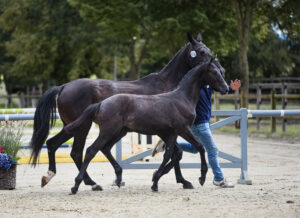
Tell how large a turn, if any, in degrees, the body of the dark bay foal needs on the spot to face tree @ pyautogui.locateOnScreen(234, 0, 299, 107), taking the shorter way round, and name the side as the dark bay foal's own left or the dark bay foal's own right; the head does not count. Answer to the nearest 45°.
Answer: approximately 90° to the dark bay foal's own left

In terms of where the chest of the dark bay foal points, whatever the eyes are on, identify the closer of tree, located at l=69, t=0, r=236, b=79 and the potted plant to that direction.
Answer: the tree

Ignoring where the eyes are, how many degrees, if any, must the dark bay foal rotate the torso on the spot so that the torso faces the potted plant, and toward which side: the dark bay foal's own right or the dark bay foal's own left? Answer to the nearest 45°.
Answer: approximately 180°

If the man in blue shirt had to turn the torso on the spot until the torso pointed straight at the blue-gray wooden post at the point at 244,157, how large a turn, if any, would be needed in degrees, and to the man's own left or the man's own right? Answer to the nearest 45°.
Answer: approximately 45° to the man's own left

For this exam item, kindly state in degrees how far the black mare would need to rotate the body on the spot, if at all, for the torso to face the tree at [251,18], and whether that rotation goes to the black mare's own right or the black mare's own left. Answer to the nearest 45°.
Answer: approximately 45° to the black mare's own left

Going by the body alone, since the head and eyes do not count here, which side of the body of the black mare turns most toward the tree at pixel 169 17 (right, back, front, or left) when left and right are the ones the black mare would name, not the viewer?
left

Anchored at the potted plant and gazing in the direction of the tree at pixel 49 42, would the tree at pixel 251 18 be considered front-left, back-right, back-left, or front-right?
front-right

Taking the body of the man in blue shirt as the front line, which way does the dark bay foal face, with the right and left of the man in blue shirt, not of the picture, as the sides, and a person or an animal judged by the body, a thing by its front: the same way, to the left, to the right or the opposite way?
the same way

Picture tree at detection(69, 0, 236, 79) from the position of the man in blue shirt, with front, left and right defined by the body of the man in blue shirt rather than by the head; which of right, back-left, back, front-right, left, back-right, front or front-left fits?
left

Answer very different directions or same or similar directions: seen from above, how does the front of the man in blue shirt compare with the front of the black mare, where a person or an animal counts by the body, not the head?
same or similar directions

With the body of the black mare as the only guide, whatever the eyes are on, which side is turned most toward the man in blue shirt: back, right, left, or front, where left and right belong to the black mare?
front

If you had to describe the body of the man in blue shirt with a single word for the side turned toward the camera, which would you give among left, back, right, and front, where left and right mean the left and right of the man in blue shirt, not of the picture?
right

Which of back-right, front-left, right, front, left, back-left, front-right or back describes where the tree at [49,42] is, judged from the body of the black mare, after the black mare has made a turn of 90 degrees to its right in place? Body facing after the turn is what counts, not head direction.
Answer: back

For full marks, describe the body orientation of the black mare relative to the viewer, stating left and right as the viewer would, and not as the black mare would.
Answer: facing to the right of the viewer

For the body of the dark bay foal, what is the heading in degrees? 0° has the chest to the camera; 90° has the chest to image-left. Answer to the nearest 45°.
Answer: approximately 270°

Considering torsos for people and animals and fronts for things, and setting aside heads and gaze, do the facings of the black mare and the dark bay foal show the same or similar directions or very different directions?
same or similar directions
